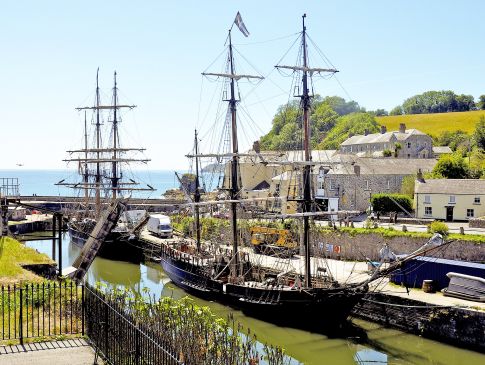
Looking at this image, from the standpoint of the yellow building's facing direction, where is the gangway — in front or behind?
in front

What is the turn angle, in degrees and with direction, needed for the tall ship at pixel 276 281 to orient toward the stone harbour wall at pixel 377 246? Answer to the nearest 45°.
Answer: approximately 90° to its left

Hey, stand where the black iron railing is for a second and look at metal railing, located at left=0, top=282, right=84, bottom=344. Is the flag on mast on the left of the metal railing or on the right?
right

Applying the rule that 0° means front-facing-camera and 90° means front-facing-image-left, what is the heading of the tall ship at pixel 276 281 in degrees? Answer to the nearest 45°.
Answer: approximately 315°

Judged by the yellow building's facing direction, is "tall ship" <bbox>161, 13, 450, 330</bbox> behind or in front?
in front

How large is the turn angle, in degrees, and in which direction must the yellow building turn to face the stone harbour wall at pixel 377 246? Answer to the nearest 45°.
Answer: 0° — it already faces it

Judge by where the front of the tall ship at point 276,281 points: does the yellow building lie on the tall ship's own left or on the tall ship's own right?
on the tall ship's own left

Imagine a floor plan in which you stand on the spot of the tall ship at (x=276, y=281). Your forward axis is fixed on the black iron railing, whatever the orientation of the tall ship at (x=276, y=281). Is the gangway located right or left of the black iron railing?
right
